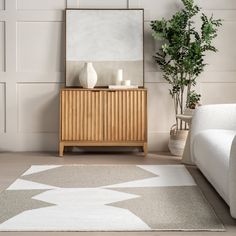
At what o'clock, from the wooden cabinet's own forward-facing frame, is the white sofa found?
The white sofa is roughly at 11 o'clock from the wooden cabinet.

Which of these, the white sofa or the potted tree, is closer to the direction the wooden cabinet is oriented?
the white sofa

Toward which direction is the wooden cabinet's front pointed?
toward the camera

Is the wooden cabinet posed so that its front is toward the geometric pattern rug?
yes

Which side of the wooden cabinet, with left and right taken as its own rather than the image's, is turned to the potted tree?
left

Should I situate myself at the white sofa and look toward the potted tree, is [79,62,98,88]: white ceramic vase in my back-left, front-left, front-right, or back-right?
front-left
